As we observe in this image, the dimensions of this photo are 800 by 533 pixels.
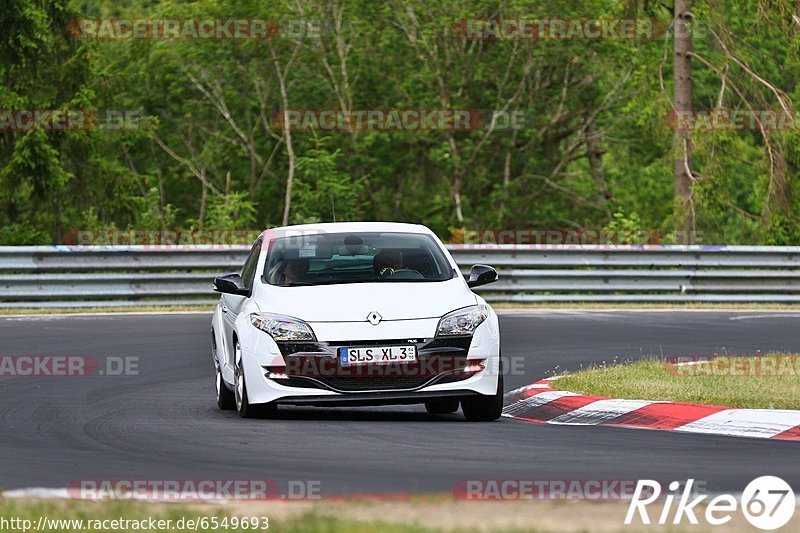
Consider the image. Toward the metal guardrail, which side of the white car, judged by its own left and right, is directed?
back

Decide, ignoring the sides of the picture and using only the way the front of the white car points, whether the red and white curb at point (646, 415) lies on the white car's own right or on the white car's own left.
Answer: on the white car's own left

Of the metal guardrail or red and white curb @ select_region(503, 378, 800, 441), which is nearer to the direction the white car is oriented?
the red and white curb

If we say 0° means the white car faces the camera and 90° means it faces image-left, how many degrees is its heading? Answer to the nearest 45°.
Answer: approximately 0°
